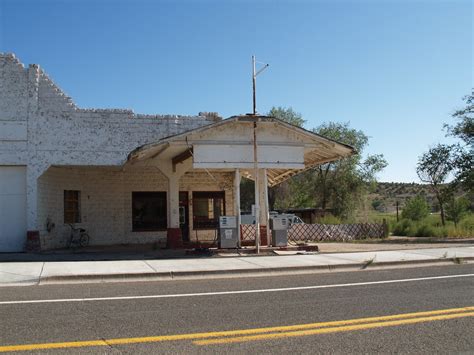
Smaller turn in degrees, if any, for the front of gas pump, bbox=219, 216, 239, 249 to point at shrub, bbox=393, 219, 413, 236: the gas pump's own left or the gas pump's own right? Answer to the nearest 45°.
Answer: approximately 135° to the gas pump's own left

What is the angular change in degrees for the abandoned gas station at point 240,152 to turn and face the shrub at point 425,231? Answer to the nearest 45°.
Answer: approximately 135° to its left

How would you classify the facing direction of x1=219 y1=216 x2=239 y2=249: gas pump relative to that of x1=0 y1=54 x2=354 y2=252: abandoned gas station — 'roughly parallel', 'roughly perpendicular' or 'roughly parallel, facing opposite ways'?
roughly parallel

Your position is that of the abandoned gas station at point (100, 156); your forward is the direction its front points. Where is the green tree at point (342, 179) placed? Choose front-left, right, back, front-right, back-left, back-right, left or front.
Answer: back-left

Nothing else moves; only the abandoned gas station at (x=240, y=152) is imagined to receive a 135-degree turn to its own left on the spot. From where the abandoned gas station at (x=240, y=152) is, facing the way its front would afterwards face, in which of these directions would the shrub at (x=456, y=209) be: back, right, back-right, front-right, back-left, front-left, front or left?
front

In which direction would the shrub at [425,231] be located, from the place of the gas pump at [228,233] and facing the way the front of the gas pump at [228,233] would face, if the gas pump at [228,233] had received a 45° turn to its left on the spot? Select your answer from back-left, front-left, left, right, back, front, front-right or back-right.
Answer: left

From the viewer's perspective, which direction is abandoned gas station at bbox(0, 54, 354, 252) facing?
toward the camera

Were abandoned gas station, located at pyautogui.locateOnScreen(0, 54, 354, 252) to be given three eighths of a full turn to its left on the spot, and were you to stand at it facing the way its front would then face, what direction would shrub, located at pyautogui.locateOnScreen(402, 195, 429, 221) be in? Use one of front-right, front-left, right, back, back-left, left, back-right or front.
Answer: front

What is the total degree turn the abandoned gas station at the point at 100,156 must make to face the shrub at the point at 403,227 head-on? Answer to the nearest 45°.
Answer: approximately 135° to its left

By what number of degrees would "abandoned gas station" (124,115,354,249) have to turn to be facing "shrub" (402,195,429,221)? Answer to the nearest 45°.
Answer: approximately 135° to its left
